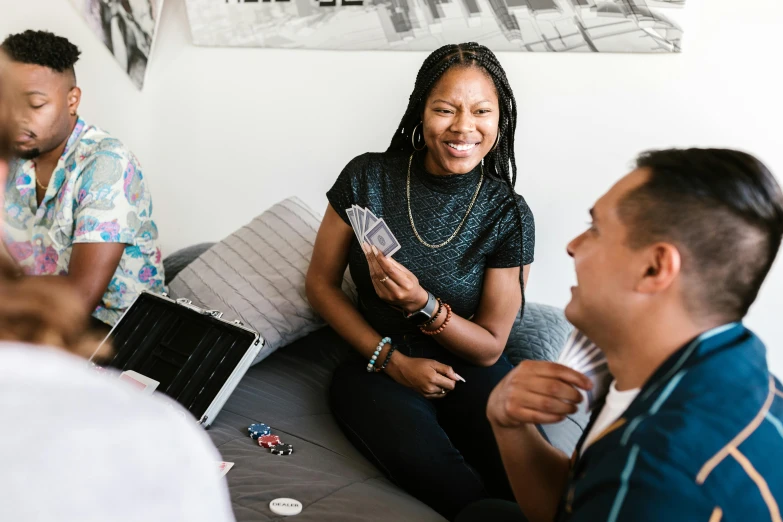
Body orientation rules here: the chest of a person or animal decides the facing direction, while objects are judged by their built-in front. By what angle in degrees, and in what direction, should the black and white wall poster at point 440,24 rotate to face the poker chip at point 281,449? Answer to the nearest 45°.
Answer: approximately 45° to its right

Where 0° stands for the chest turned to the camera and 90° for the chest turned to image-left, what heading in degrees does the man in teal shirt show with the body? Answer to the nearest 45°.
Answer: approximately 90°

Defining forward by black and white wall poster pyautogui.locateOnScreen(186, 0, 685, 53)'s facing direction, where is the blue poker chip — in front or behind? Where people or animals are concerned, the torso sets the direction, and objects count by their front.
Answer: in front

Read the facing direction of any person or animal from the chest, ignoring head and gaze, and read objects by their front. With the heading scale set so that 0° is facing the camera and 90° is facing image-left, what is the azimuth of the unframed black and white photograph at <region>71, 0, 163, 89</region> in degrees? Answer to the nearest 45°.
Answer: approximately 315°

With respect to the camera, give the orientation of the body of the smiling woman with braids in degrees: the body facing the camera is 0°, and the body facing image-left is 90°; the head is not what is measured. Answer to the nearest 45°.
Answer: approximately 0°

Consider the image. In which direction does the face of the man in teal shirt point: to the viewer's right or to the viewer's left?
to the viewer's left

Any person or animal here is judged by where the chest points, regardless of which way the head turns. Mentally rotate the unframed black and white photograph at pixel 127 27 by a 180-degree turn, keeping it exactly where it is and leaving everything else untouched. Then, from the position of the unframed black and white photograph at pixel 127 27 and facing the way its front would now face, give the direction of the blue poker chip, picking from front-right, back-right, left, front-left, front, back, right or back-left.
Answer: back-left
